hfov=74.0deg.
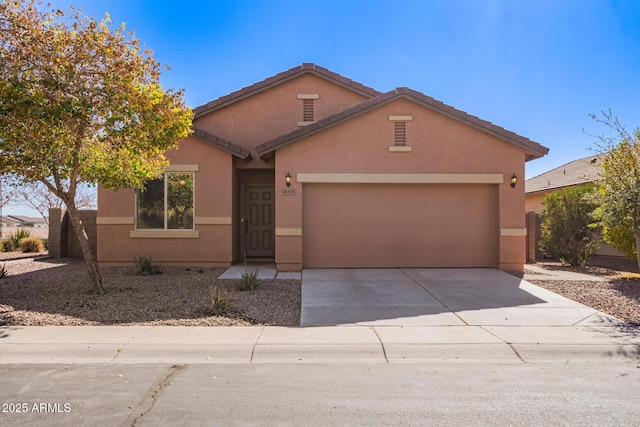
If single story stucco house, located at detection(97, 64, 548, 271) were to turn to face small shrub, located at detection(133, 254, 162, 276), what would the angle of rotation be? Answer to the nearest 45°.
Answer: approximately 90° to its right

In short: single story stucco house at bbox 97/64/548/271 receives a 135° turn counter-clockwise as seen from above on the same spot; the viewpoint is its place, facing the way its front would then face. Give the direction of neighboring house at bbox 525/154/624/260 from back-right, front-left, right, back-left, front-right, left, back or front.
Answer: front

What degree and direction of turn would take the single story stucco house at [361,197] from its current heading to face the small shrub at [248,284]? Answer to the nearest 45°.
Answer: approximately 45° to its right

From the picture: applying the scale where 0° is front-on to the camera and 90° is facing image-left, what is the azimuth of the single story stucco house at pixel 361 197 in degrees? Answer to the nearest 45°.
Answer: approximately 0°

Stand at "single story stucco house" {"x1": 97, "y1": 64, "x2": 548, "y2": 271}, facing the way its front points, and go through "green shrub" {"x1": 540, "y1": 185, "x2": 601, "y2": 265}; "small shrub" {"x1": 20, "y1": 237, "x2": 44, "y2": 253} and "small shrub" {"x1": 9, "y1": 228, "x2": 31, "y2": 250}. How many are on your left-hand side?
1

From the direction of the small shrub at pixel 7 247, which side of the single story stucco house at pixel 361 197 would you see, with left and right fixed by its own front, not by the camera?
right

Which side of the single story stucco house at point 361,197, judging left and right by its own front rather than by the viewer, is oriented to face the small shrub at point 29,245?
right

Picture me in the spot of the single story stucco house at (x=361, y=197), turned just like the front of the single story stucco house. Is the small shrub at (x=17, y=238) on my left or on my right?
on my right

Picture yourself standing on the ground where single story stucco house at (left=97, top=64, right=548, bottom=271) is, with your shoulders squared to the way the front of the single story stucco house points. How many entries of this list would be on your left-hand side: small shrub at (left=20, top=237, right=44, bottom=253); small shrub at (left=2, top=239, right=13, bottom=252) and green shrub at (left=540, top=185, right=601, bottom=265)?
1

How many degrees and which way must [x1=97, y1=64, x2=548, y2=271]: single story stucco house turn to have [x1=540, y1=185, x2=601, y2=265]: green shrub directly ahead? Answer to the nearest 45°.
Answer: approximately 90° to its left
